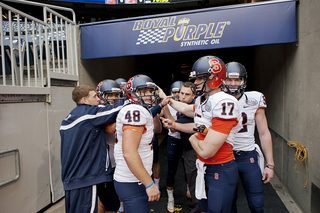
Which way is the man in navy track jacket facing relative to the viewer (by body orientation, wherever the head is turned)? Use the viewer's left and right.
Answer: facing away from the viewer and to the right of the viewer

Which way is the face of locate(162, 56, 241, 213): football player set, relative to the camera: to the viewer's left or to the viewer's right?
to the viewer's left

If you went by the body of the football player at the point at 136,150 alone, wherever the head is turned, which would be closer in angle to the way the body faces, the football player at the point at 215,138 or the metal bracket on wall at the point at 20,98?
the football player

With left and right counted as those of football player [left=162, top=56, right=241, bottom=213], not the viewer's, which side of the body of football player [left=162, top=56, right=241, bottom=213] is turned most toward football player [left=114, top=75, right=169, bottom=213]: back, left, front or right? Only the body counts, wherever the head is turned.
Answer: front

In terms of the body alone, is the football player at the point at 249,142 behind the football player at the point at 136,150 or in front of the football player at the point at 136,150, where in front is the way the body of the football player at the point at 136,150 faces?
in front

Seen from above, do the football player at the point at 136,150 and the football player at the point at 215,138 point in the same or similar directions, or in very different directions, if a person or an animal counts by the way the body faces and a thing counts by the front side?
very different directions

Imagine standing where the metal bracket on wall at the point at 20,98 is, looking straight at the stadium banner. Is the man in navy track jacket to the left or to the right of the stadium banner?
right

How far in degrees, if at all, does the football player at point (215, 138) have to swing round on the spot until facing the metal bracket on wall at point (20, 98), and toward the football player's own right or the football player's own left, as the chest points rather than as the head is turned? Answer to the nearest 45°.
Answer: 0° — they already face it
